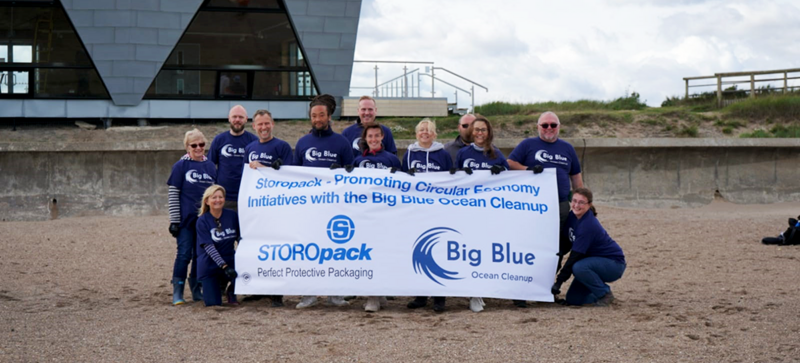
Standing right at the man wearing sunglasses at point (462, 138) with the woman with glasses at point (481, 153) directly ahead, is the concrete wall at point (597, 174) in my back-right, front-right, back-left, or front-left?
back-left

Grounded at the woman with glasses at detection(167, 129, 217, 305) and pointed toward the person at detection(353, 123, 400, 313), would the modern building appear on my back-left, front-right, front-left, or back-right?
back-left

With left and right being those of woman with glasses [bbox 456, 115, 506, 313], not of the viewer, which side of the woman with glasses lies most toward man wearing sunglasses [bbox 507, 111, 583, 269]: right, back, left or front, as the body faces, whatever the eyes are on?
left

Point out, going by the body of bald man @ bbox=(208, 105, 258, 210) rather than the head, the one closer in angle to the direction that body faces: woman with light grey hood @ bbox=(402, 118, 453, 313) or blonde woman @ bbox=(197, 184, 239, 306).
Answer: the blonde woman

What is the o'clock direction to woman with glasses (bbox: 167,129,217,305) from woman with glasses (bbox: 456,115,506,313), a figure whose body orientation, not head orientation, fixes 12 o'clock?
woman with glasses (bbox: 167,129,217,305) is roughly at 3 o'clock from woman with glasses (bbox: 456,115,506,313).

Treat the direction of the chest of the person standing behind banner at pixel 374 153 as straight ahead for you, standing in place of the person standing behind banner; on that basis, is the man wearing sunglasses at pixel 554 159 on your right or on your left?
on your left
